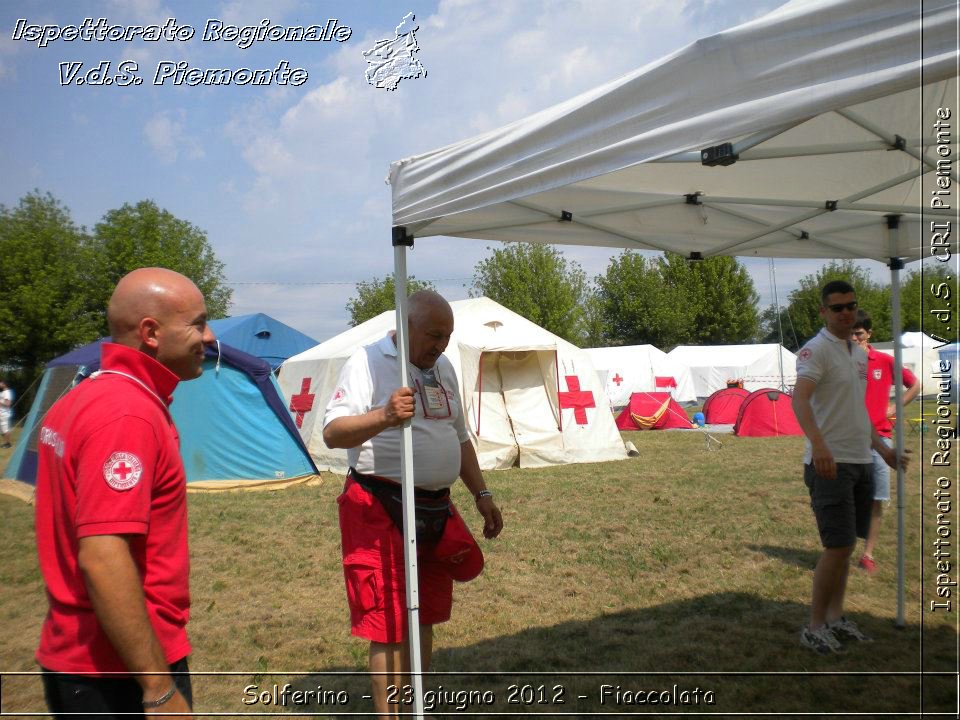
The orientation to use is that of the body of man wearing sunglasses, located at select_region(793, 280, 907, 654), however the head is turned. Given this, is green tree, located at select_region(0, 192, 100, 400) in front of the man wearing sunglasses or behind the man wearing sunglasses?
behind

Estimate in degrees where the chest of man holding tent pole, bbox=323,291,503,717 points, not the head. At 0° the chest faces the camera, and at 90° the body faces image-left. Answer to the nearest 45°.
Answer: approximately 315°

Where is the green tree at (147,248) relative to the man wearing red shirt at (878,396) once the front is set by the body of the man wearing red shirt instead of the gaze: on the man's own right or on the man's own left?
on the man's own right

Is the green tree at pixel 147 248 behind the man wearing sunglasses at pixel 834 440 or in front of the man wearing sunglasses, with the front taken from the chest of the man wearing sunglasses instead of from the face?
behind

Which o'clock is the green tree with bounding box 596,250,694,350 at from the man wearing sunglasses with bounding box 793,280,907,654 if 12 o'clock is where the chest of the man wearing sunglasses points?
The green tree is roughly at 7 o'clock from the man wearing sunglasses.

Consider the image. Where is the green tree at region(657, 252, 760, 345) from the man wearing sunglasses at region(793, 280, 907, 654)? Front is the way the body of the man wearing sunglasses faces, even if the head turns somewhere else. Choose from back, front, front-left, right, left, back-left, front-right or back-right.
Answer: back-left

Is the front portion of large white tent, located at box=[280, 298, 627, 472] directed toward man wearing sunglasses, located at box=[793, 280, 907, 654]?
yes

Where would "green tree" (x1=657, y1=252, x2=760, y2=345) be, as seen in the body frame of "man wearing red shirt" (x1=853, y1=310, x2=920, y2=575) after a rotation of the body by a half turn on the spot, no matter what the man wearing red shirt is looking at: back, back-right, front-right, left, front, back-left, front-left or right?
front-left
